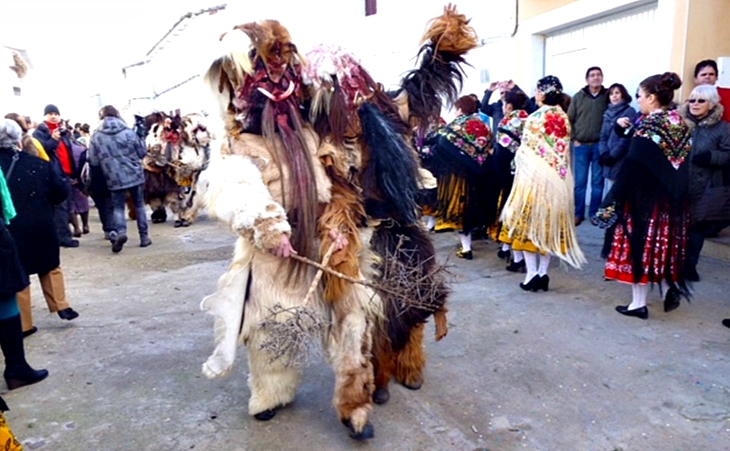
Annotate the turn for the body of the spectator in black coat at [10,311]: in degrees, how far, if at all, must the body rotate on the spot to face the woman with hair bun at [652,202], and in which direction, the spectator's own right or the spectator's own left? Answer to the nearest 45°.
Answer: approximately 45° to the spectator's own right

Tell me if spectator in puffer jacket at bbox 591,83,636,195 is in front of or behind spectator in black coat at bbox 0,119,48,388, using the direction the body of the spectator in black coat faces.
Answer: in front

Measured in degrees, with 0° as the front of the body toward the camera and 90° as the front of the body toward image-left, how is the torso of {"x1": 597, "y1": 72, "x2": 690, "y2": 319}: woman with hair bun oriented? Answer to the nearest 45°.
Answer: approximately 135°

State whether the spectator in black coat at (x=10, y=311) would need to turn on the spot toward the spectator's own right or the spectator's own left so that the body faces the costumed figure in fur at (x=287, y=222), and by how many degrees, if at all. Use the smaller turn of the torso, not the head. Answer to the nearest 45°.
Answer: approximately 45° to the spectator's own right

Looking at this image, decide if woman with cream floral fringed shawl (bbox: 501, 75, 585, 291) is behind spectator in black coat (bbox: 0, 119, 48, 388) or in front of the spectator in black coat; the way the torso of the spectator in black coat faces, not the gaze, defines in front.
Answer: in front

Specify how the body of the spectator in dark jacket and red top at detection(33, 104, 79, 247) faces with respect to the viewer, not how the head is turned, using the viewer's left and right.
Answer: facing the viewer and to the right of the viewer

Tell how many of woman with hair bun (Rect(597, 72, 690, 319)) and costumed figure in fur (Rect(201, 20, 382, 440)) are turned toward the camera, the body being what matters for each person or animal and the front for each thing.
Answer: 1

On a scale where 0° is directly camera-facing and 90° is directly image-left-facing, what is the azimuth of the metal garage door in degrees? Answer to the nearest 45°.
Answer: approximately 45°

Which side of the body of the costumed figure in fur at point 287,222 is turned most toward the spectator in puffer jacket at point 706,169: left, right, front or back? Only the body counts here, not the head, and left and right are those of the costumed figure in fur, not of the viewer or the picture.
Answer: left
